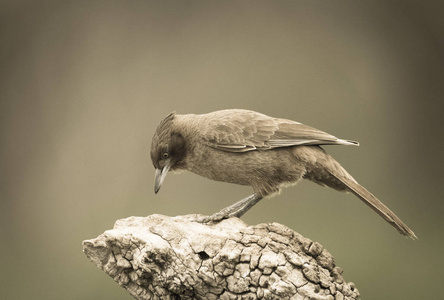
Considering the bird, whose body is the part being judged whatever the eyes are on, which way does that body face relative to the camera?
to the viewer's left
